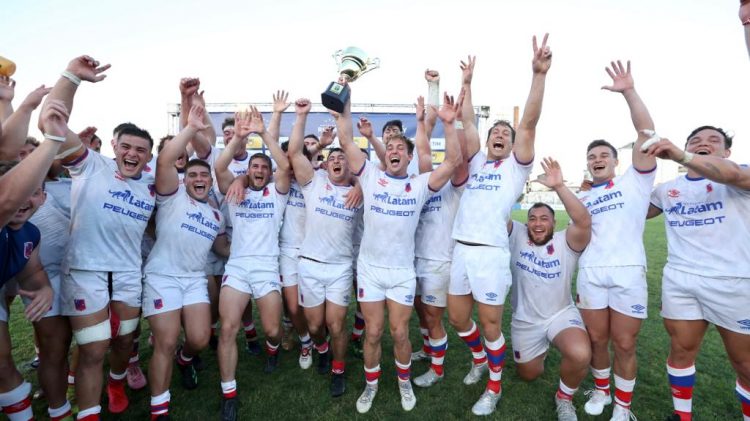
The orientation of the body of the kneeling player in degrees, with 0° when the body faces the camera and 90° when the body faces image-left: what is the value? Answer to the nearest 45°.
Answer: approximately 0°
